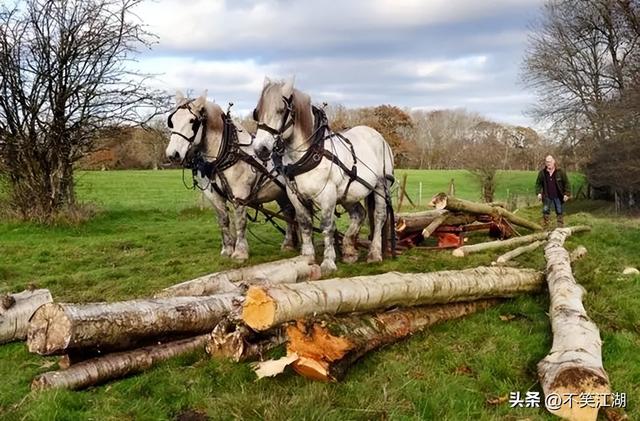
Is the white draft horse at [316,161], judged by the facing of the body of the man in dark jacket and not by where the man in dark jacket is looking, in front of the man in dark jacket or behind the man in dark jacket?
in front

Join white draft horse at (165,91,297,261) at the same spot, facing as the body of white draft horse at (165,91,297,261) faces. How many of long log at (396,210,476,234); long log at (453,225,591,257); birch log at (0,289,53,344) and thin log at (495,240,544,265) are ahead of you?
1

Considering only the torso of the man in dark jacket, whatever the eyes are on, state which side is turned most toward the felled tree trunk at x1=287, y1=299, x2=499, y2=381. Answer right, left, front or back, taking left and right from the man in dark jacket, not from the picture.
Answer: front

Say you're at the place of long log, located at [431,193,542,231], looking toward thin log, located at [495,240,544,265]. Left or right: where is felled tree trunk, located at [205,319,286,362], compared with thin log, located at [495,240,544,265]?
right

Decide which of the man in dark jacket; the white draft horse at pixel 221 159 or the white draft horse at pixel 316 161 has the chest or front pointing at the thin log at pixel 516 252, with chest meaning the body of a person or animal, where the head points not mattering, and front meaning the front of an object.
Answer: the man in dark jacket

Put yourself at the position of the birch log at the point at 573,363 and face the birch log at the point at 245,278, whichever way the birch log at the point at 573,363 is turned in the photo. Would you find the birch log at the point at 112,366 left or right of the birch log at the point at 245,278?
left

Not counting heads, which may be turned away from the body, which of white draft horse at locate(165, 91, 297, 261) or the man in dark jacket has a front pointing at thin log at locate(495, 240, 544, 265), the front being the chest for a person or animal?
the man in dark jacket

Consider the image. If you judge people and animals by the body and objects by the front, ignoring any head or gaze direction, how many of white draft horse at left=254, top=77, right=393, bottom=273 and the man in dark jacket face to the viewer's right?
0

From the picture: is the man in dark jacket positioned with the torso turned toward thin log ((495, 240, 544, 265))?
yes

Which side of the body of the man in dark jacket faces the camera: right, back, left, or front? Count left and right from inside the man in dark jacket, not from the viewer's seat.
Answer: front

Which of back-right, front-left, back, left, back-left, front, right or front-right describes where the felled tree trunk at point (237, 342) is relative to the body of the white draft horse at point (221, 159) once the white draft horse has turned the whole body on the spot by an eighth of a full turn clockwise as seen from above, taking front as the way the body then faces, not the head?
left

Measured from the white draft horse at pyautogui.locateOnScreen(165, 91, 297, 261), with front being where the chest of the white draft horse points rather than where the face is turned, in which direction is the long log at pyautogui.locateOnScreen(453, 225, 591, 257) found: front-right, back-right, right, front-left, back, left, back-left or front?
back-left

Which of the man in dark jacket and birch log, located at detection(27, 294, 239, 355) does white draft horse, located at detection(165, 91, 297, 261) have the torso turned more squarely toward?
the birch log

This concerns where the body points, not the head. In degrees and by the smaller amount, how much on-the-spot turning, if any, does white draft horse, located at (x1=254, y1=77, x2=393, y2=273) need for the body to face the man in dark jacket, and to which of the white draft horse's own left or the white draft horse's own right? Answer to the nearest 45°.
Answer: approximately 180°

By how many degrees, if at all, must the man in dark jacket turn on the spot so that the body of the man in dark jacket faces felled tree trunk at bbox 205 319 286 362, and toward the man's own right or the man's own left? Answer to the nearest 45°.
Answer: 0° — they already face it

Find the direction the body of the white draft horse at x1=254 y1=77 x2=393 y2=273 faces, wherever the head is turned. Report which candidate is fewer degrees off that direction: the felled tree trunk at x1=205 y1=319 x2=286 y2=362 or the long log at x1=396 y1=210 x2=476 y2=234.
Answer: the felled tree trunk

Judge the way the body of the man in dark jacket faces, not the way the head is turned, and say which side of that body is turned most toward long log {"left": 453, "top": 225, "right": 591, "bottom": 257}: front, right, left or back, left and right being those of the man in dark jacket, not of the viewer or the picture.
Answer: front

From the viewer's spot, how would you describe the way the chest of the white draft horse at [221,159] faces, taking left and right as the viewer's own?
facing the viewer and to the left of the viewer
